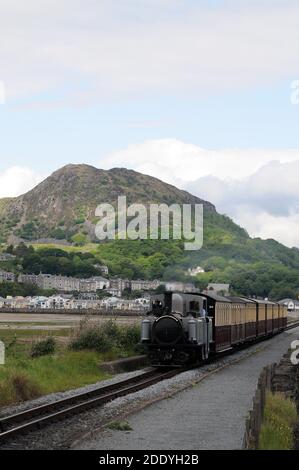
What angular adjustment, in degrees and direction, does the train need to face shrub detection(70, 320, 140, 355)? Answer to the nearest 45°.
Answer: approximately 90° to its right

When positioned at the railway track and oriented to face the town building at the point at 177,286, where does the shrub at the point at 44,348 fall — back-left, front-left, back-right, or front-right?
front-left

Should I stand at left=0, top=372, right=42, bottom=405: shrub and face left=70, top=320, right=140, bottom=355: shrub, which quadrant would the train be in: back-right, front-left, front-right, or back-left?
front-right

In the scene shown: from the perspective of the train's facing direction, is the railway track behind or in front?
in front

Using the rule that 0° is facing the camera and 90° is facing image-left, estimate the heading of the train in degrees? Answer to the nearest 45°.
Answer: approximately 45°

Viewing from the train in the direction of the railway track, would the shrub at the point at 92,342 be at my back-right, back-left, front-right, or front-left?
back-right

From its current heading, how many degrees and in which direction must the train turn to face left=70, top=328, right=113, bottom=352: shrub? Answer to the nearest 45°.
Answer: approximately 90° to its right

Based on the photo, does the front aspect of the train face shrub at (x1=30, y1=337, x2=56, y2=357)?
no

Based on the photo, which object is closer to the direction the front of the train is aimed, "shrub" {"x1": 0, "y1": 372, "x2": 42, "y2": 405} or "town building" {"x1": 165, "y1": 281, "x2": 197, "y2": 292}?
the shrub

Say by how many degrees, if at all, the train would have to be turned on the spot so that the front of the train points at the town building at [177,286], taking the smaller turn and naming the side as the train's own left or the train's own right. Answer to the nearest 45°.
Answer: approximately 135° to the train's own right

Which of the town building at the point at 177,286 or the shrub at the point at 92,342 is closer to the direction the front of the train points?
the shrub

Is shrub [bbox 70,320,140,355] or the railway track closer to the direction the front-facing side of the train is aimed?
the railway track
